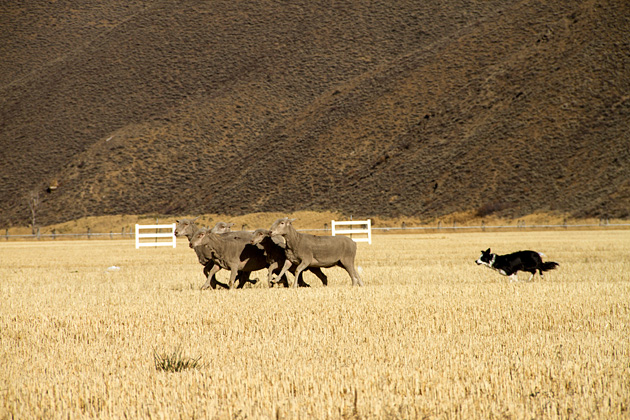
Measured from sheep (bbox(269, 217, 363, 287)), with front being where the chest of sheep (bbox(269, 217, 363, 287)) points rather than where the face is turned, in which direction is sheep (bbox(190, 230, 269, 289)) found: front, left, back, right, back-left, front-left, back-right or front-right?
front

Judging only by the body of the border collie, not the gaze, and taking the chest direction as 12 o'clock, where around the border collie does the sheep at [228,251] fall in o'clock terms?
The sheep is roughly at 11 o'clock from the border collie.

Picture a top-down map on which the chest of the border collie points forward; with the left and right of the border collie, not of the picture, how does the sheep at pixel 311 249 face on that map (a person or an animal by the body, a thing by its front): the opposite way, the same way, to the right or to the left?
the same way

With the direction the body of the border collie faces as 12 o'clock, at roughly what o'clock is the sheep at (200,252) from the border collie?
The sheep is roughly at 11 o'clock from the border collie.

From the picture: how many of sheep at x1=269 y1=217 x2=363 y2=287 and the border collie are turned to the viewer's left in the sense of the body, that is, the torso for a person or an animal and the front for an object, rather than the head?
2

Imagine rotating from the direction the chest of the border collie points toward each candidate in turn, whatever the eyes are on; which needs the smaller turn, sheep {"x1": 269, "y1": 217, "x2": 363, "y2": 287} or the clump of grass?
the sheep

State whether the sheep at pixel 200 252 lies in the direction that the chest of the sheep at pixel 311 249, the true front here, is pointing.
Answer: yes

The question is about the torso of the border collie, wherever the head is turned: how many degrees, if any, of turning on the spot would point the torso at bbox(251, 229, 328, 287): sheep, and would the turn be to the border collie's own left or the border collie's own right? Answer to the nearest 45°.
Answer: approximately 45° to the border collie's own left

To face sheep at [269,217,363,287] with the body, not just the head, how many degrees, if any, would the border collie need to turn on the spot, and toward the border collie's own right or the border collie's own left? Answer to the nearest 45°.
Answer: approximately 45° to the border collie's own left

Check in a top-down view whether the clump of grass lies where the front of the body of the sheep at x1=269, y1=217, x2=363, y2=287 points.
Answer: no

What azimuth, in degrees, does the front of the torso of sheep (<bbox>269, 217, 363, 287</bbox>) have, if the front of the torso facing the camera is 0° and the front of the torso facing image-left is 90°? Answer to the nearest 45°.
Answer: approximately 90°

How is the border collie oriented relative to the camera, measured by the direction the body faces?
to the viewer's left

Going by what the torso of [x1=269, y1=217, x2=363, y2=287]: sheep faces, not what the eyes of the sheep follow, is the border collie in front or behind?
behind
